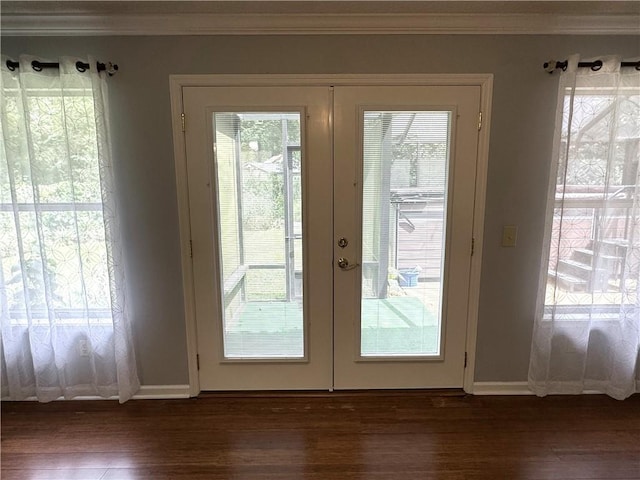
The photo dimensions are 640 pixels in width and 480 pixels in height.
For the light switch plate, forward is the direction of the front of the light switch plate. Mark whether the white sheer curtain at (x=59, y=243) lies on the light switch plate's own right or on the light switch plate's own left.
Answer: on the light switch plate's own right

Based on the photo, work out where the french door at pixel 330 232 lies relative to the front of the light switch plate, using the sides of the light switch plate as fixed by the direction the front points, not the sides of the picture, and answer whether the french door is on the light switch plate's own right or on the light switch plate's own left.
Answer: on the light switch plate's own right

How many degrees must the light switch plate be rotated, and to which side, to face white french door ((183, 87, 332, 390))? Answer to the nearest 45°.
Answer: approximately 45° to its right

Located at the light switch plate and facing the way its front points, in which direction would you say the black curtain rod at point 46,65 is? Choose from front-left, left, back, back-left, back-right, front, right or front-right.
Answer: front-right

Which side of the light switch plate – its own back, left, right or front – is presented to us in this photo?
front

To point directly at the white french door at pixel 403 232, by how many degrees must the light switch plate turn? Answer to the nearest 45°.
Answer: approximately 45° to its right
